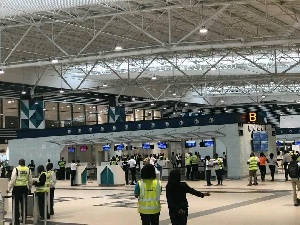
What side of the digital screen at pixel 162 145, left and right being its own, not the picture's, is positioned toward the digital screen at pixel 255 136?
left

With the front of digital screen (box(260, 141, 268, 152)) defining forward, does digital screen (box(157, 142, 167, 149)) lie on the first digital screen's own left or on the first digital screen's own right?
on the first digital screen's own right

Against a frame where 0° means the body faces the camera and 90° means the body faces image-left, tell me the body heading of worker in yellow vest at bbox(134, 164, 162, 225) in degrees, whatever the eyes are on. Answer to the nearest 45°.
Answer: approximately 180°

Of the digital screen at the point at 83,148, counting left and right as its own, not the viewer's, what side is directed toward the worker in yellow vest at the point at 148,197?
front

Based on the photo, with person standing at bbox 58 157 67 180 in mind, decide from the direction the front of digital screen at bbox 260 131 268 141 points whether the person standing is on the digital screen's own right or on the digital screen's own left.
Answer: on the digital screen's own right

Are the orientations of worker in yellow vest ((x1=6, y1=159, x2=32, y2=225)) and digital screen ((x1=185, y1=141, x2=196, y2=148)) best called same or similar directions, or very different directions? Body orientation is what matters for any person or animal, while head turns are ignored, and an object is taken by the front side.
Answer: very different directions

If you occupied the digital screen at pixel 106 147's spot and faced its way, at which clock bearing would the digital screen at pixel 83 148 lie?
the digital screen at pixel 83 148 is roughly at 4 o'clock from the digital screen at pixel 106 147.

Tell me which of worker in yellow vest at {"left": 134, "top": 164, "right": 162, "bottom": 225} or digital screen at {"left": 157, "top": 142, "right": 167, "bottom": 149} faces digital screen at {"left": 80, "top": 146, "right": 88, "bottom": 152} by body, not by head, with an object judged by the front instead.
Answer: the worker in yellow vest

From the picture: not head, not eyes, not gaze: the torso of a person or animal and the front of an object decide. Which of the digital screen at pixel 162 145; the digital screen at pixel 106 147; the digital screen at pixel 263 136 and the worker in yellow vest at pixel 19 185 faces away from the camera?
the worker in yellow vest

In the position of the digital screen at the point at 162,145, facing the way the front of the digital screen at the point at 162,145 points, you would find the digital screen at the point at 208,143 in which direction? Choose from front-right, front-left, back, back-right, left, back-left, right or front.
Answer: front-left

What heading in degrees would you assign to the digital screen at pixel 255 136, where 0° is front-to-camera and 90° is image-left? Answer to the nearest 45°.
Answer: approximately 0°

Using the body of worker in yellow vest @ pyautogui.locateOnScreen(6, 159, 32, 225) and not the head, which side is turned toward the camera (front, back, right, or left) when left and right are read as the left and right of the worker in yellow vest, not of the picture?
back

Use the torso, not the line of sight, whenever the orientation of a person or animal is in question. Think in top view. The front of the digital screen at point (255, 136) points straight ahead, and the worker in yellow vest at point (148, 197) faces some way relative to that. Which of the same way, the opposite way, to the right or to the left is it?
the opposite way

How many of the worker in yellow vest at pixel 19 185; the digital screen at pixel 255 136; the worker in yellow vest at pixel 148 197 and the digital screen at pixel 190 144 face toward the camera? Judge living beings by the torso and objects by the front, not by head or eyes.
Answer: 2

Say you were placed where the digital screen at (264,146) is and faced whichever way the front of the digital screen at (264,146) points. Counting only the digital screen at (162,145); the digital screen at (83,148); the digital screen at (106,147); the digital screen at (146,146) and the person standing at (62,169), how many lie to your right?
5
